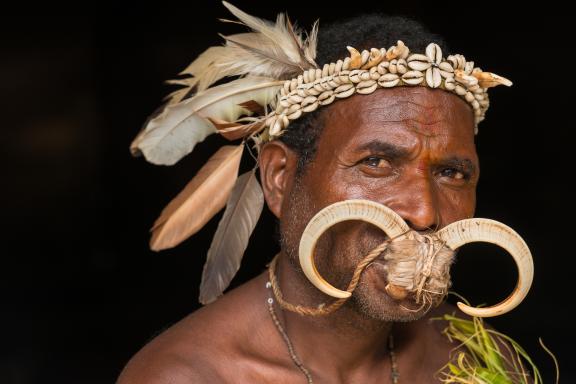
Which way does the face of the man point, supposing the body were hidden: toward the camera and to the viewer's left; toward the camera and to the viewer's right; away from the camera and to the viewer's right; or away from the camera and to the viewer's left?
toward the camera and to the viewer's right
